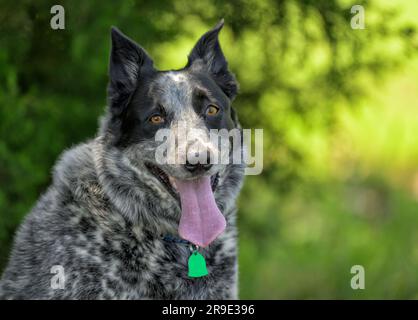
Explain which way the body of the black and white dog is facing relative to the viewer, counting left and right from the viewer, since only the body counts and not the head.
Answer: facing the viewer and to the right of the viewer
